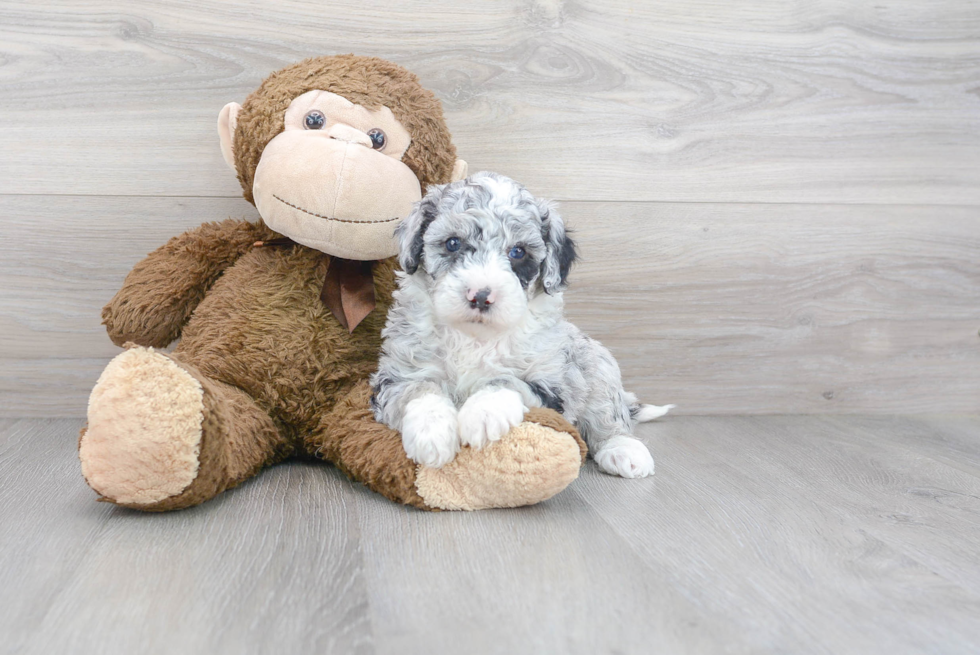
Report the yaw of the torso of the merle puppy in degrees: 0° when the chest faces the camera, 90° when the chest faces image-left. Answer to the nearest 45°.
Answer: approximately 45°

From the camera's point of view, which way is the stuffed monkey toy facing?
toward the camera
